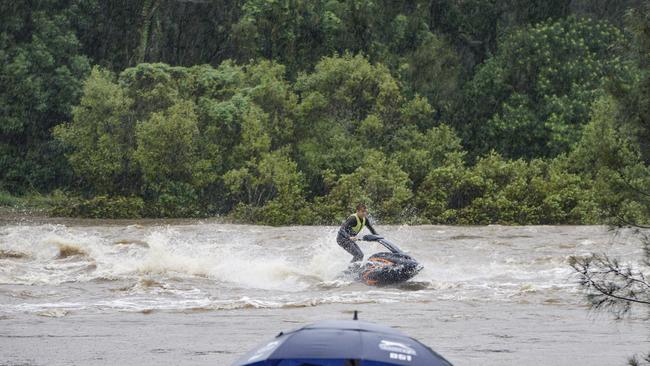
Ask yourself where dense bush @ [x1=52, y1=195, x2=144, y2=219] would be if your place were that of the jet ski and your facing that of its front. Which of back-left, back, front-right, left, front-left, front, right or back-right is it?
back-left

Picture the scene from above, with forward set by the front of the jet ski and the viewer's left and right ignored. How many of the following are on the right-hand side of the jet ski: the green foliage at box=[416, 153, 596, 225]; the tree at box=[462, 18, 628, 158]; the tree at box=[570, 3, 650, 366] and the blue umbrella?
2

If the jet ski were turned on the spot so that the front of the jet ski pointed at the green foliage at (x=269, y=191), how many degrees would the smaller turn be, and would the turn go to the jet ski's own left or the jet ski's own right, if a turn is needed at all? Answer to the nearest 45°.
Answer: approximately 90° to the jet ski's own left

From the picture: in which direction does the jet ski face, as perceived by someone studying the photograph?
facing to the right of the viewer

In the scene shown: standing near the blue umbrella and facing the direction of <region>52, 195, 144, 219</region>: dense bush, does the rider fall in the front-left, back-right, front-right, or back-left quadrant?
front-right

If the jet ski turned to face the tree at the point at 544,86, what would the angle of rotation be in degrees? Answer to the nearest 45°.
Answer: approximately 90° to its left

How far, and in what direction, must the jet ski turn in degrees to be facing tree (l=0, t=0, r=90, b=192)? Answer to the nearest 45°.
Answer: approximately 135° to its left

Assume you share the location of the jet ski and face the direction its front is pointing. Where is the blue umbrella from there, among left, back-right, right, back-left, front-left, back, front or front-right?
right

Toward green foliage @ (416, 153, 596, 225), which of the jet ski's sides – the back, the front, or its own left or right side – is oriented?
left

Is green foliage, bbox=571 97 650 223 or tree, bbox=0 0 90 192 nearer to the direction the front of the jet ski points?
the green foliage

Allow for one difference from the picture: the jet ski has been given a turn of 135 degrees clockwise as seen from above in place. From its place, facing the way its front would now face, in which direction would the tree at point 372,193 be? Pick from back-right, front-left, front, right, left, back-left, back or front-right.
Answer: back-right
